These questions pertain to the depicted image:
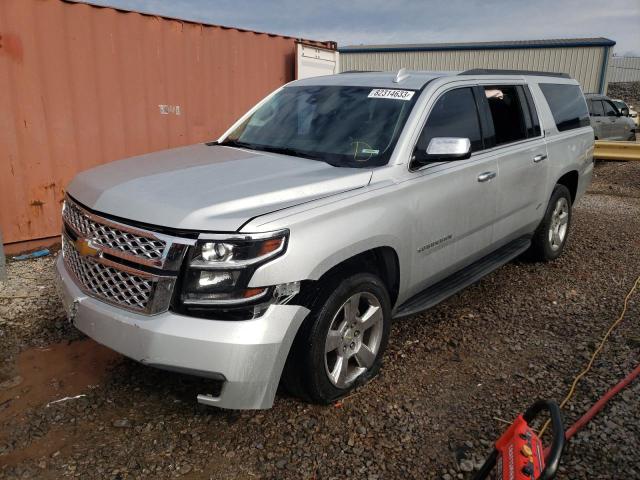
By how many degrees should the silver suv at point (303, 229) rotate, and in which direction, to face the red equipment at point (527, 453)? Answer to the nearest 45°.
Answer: approximately 90° to its left

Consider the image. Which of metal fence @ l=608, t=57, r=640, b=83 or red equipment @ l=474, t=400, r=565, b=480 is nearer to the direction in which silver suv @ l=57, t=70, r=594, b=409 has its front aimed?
the red equipment

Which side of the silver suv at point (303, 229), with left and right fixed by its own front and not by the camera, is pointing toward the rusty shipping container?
right

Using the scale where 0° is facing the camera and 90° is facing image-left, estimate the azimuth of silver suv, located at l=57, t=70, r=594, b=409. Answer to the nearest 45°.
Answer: approximately 45°

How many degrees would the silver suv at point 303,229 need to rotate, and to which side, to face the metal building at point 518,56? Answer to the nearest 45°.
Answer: approximately 135° to its right

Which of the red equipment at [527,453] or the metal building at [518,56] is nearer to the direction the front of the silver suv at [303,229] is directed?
the red equipment

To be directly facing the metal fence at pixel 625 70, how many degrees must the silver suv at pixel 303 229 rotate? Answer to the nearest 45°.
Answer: approximately 180°

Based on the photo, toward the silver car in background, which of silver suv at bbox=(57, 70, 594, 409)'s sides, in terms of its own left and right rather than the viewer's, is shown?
back
